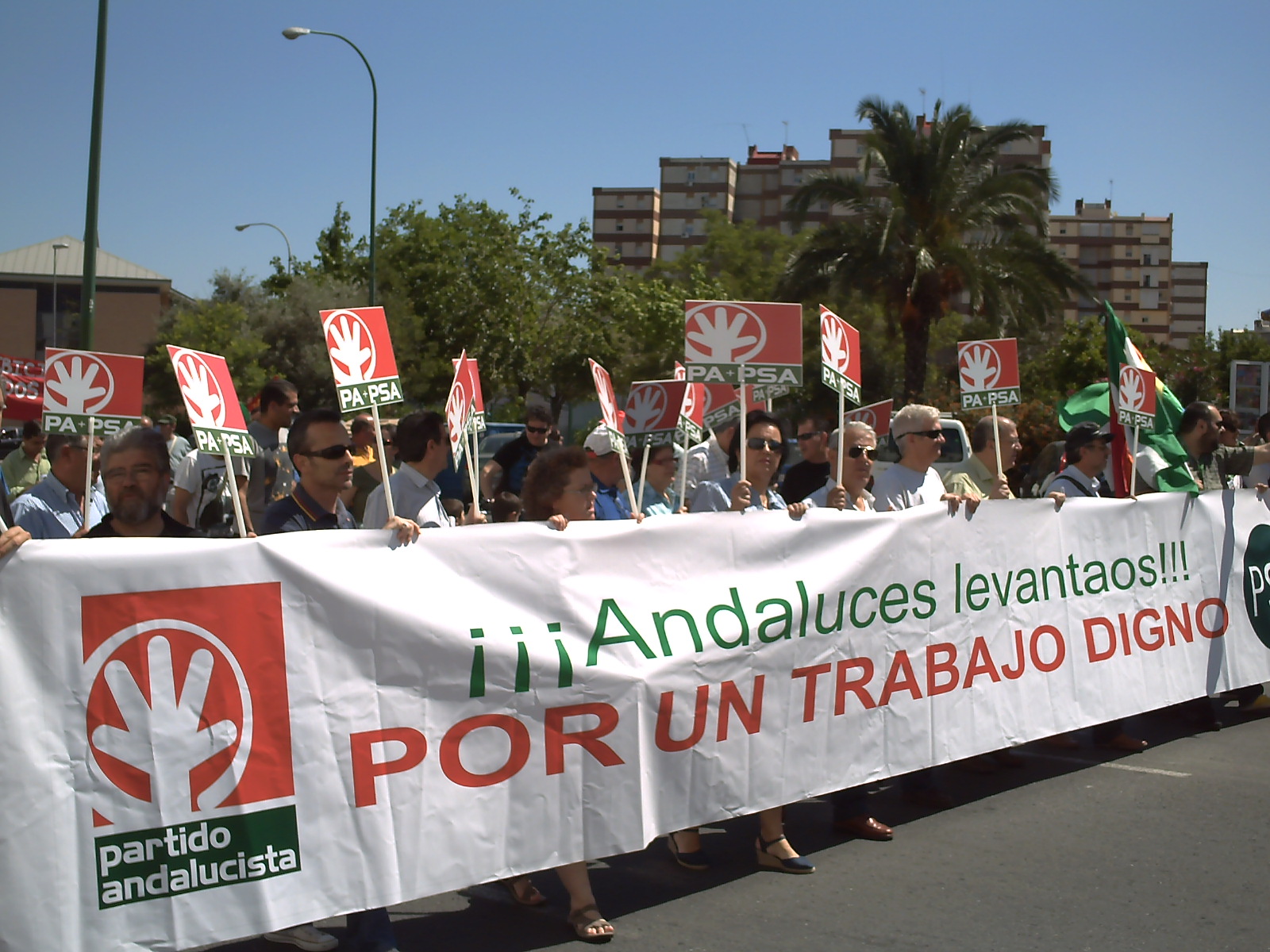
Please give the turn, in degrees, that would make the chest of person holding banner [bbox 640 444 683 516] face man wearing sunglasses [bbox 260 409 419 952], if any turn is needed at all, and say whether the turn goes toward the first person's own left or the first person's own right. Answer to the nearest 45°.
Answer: approximately 90° to the first person's own right

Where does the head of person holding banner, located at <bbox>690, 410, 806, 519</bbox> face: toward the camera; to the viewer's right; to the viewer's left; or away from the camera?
toward the camera

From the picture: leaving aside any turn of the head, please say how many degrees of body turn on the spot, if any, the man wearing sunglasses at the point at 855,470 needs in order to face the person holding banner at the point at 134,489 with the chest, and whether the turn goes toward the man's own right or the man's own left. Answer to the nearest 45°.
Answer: approximately 90° to the man's own right

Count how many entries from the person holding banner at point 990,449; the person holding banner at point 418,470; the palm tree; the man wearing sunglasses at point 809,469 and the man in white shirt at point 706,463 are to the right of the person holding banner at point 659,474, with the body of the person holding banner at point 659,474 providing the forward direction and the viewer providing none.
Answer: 1

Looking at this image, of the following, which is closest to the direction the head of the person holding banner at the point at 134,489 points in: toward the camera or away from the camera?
toward the camera

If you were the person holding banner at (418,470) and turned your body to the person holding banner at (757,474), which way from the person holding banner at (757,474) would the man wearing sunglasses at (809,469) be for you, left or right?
left

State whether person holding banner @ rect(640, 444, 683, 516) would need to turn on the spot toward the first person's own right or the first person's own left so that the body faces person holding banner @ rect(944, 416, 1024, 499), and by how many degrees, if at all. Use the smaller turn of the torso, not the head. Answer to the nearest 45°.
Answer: approximately 90° to the first person's own left

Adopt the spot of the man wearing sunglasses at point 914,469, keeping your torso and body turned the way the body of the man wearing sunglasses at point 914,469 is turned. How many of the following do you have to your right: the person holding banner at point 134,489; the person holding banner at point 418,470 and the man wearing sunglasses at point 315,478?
3

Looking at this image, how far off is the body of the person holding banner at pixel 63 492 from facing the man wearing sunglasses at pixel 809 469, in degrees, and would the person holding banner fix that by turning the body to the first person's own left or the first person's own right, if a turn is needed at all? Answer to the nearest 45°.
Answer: approximately 45° to the first person's own left

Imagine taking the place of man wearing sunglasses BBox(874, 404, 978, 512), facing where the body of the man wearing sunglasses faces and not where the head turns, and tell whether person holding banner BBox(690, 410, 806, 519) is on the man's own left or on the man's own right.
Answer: on the man's own right

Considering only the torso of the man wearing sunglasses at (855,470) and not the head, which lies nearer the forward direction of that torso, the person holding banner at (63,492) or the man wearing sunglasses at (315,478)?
the man wearing sunglasses at (315,478)
